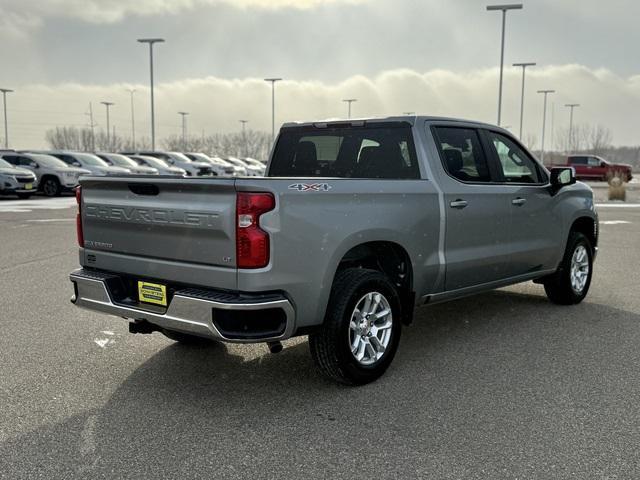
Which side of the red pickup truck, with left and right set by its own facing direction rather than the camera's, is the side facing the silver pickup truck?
right

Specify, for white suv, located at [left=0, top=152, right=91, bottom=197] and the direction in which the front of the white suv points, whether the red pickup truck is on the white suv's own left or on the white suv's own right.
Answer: on the white suv's own left

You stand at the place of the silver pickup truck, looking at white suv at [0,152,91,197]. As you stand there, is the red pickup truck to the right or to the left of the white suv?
right

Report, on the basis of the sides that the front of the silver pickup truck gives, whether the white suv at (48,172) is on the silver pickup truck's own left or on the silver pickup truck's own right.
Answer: on the silver pickup truck's own left

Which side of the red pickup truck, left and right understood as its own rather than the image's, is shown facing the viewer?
right

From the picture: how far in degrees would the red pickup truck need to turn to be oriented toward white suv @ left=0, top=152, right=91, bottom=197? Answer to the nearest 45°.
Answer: approximately 135° to its right

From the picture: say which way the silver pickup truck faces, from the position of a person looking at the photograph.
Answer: facing away from the viewer and to the right of the viewer

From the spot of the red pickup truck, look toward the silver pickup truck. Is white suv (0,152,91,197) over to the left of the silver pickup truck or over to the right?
right
